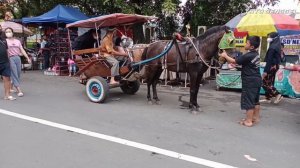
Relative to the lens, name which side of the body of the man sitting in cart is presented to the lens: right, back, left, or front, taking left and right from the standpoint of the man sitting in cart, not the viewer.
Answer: right

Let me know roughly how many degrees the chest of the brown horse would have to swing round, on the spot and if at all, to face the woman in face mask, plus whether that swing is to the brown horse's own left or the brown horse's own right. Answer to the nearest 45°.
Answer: approximately 135° to the brown horse's own right

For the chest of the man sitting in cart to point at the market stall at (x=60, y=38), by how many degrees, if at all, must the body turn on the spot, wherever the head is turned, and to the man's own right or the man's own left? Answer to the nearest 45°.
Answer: approximately 90° to the man's own left

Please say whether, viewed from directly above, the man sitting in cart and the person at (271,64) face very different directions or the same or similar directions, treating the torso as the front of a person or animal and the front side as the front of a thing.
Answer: very different directions

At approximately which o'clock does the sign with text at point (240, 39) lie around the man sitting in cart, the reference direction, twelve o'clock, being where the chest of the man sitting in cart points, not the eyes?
The sign with text is roughly at 11 o'clock from the man sitting in cart.

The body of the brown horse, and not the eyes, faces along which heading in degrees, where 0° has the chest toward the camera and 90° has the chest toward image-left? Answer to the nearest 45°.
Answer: approximately 315°

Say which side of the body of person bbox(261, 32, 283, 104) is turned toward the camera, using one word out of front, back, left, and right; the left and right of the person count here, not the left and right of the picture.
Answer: left
